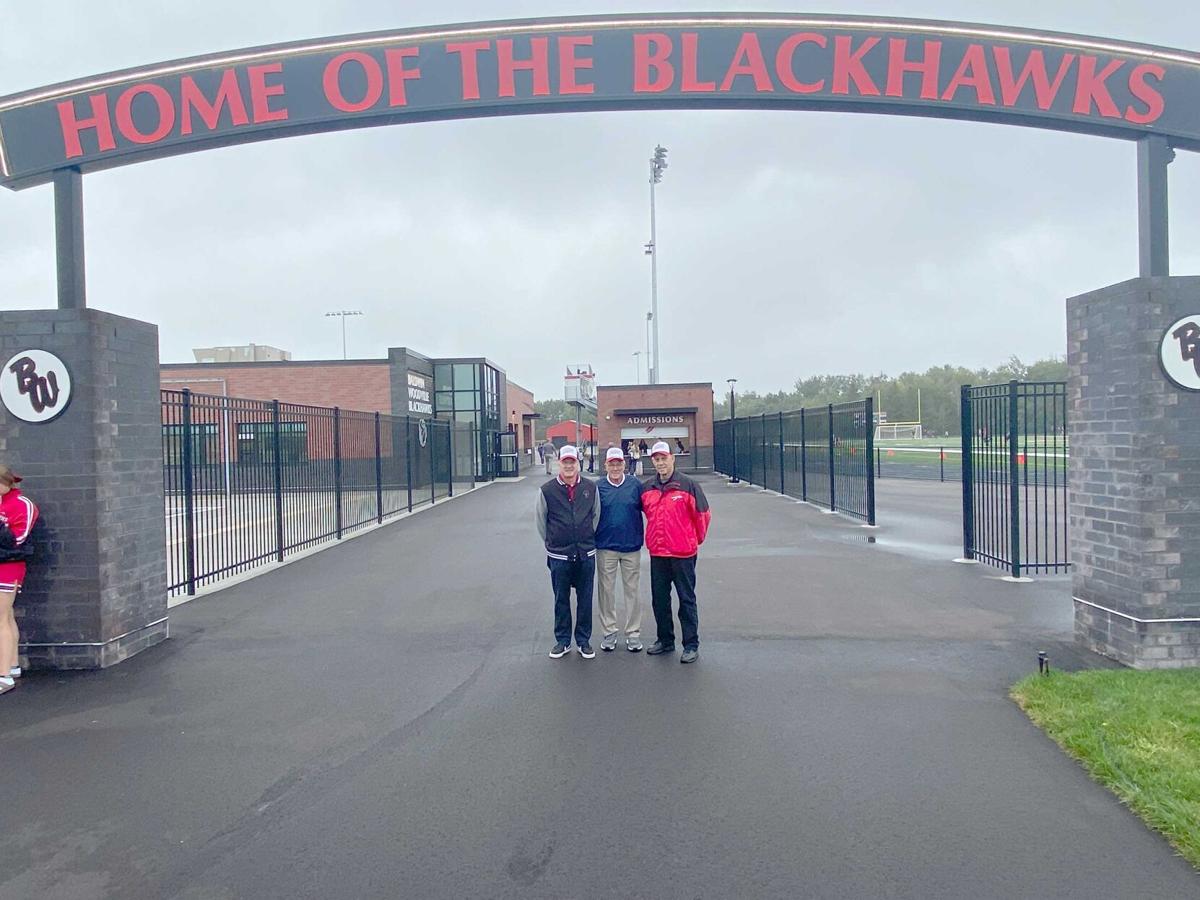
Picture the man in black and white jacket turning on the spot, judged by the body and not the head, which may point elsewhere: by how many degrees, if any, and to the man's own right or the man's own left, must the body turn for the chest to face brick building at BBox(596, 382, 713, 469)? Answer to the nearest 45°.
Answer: approximately 180°

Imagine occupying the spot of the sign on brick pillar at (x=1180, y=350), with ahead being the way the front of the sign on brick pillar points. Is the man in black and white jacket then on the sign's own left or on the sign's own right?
on the sign's own right

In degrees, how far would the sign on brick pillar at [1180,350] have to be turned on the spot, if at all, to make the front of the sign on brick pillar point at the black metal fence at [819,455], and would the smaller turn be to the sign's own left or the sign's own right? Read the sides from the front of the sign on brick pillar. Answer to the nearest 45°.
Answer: approximately 135° to the sign's own right

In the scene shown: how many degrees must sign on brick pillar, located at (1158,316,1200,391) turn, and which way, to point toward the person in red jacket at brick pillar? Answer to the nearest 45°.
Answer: approximately 45° to its right

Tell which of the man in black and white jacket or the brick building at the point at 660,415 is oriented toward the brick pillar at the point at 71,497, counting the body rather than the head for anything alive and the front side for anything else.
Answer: the brick building

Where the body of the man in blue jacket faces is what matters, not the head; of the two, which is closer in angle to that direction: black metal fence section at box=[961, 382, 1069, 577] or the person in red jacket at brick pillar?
the person in red jacket at brick pillar

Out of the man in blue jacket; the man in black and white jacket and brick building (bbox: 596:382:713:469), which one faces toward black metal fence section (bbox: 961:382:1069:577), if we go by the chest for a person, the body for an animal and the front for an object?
the brick building

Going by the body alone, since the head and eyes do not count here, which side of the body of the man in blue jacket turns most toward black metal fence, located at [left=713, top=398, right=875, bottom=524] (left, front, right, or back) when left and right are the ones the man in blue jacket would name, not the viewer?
back

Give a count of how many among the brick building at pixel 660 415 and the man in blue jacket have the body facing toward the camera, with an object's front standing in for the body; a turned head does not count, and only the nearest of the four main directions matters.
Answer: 2

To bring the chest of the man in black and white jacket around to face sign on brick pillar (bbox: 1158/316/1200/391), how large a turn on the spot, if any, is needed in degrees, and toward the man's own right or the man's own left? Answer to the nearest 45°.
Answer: approximately 90° to the man's own left
